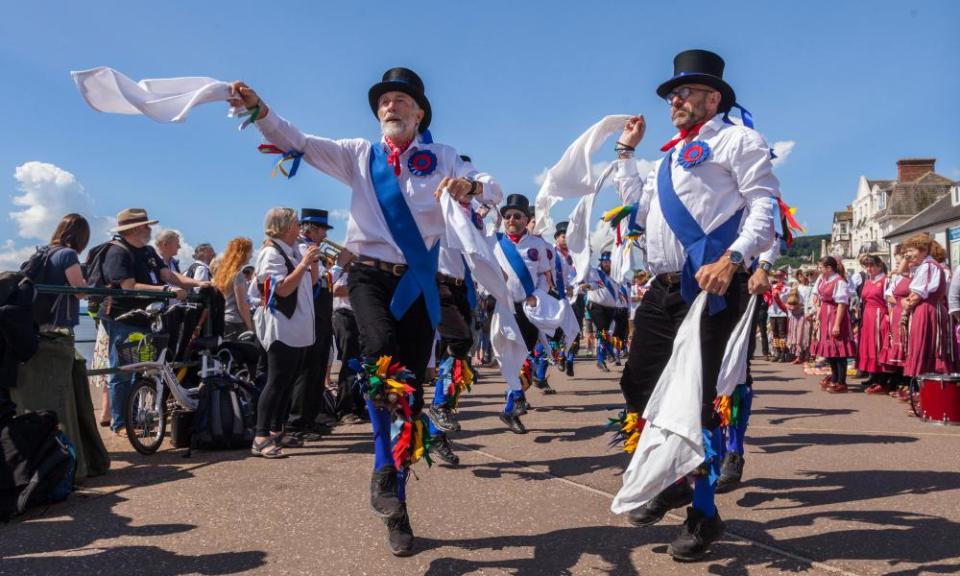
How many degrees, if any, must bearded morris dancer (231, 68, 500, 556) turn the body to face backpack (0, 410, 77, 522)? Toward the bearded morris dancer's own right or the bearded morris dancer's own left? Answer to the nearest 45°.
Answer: approximately 90° to the bearded morris dancer's own right

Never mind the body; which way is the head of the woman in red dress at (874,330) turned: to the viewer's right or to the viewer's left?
to the viewer's left

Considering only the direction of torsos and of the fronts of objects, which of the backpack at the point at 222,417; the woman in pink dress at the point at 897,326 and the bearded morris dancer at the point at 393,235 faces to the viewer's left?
the woman in pink dress

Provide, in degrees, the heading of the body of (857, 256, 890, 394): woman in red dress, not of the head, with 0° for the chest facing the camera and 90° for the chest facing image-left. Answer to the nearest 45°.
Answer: approximately 45°

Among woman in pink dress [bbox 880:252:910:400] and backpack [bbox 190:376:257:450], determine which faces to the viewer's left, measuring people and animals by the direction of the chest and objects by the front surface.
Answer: the woman in pink dress

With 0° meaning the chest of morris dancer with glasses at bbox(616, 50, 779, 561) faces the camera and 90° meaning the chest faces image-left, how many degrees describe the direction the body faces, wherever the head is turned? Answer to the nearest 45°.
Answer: approximately 45°

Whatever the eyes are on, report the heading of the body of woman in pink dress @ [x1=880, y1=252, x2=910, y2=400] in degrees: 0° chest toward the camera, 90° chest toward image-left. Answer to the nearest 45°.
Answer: approximately 90°
